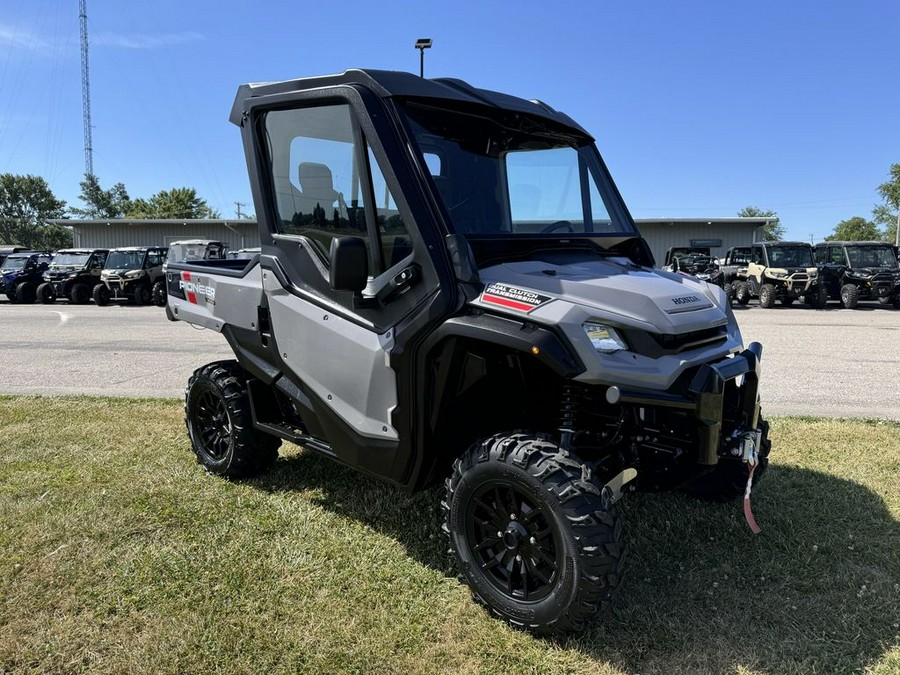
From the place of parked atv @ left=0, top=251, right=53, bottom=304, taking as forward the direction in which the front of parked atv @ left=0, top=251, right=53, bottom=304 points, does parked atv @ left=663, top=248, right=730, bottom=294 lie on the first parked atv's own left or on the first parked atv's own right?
on the first parked atv's own left

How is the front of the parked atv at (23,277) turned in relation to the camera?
facing the viewer and to the left of the viewer

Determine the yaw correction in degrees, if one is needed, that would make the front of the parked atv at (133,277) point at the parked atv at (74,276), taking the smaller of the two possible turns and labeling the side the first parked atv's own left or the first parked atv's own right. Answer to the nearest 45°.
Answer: approximately 90° to the first parked atv's own right

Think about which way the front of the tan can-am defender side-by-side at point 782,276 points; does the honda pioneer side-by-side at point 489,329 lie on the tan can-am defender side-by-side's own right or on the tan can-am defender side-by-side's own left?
on the tan can-am defender side-by-side's own right

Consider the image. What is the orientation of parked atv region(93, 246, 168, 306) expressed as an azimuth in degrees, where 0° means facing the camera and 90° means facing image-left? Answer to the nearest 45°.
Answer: approximately 45°

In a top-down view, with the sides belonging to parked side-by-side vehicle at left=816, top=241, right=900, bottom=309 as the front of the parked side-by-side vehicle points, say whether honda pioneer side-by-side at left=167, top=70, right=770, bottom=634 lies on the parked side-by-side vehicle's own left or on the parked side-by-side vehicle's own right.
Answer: on the parked side-by-side vehicle's own right

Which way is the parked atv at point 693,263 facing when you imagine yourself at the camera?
facing the viewer and to the right of the viewer

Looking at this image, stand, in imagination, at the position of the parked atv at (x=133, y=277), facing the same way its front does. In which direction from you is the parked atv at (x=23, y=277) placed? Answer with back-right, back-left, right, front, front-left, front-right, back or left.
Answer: right

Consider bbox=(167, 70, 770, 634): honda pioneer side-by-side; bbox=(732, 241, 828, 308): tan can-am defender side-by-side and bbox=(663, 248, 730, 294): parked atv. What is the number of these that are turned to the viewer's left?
0

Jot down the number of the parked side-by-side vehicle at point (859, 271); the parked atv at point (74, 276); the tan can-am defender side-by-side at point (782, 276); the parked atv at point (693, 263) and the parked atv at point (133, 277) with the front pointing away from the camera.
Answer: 0

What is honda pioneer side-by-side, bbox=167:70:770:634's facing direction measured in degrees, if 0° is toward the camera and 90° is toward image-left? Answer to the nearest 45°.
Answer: approximately 315°

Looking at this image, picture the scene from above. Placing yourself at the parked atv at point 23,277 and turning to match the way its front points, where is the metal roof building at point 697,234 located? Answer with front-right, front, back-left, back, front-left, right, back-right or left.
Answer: back-left

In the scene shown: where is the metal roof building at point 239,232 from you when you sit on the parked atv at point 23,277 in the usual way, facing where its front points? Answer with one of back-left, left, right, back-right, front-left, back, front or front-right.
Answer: back

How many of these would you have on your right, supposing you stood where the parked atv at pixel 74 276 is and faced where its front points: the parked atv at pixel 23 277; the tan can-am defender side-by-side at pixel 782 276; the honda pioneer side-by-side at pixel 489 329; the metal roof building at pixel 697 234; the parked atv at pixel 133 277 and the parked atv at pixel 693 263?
1

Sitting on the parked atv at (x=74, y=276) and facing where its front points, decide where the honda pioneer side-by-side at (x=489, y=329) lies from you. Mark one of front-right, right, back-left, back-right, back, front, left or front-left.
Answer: front-left
